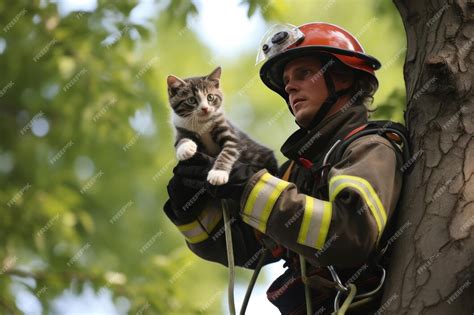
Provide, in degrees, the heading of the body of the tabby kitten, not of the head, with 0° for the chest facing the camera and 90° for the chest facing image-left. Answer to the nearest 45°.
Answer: approximately 45°

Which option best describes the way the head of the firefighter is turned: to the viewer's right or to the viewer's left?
to the viewer's left

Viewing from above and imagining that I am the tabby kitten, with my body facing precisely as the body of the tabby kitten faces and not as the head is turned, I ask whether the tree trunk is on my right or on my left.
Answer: on my left
